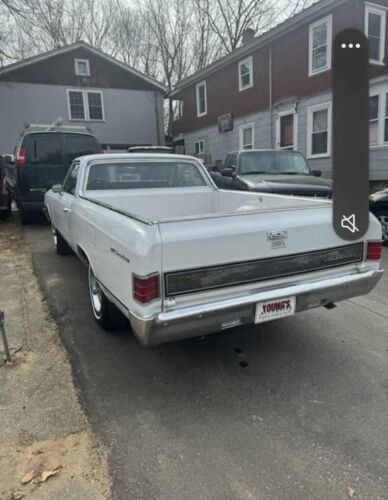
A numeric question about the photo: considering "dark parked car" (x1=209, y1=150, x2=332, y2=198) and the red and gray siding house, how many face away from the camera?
0

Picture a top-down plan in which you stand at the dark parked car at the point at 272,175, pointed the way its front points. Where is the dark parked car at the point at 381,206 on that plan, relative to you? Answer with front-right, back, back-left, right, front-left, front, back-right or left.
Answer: front

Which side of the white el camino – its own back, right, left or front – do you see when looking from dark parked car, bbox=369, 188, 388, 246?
right

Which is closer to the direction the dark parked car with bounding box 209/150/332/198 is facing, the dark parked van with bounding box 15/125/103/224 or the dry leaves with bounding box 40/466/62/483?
the dry leaves

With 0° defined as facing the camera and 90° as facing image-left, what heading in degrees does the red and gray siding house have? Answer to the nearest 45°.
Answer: approximately 45°

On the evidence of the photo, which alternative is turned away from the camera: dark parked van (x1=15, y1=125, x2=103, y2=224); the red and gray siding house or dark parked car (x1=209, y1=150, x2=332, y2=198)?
dark parked van (x1=15, y1=125, x2=103, y2=224)

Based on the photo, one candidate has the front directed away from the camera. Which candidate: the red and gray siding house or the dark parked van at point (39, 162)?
the dark parked van

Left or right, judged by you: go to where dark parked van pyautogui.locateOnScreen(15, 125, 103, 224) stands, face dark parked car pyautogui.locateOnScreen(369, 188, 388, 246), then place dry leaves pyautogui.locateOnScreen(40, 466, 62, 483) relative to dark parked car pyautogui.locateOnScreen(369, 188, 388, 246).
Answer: right

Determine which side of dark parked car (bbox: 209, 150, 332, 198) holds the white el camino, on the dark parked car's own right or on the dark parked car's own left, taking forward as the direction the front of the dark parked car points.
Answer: on the dark parked car's own right

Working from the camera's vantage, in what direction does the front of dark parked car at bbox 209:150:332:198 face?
facing the viewer and to the right of the viewer

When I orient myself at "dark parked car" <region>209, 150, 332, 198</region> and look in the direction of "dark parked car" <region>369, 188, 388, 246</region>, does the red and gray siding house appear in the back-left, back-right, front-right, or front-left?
back-left

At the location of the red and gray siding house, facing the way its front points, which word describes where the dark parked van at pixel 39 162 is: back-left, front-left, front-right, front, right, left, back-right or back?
front

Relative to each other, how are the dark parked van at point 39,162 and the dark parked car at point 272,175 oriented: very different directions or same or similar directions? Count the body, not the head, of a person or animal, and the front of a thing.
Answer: very different directions

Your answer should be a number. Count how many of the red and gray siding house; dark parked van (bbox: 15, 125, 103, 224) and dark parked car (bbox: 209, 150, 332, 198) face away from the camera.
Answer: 1

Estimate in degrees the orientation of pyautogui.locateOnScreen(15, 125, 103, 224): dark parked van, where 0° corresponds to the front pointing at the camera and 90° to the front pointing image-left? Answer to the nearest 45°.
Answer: approximately 180°

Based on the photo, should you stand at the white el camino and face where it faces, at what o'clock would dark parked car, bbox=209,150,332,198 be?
The dark parked car is roughly at 2 o'clock from the white el camino.
